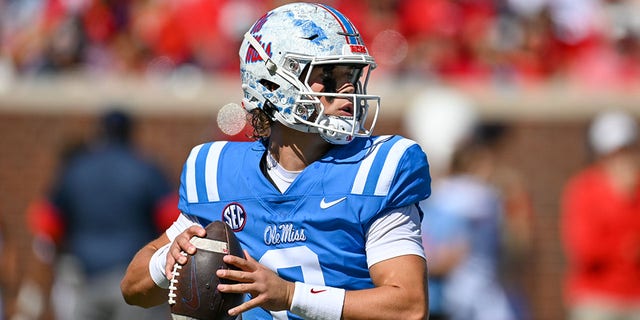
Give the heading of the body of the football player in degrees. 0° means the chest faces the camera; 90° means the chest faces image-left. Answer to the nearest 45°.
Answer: approximately 0°

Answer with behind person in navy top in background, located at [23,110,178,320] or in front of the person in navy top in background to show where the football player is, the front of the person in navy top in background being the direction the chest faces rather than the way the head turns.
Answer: behind

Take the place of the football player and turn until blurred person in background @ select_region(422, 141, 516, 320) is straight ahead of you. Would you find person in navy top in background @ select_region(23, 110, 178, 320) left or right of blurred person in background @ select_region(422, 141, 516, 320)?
left

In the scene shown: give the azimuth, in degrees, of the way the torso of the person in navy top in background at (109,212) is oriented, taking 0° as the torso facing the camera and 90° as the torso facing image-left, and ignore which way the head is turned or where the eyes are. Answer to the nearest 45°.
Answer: approximately 180°

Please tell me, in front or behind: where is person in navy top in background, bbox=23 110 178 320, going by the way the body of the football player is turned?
behind

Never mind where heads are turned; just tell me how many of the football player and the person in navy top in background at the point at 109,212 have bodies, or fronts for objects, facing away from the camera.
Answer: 1

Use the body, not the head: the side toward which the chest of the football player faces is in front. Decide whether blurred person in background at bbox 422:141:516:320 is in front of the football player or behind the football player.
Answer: behind
